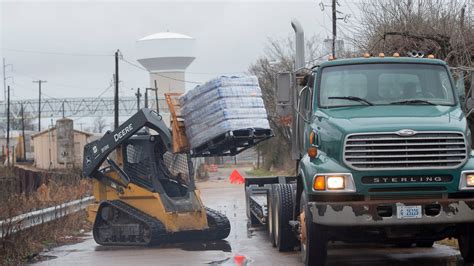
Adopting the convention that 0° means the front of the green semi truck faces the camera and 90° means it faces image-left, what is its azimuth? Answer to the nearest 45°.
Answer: approximately 0°

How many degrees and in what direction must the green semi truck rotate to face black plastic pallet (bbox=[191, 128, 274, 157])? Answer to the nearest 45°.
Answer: approximately 135° to its right

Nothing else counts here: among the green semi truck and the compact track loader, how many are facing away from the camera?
0

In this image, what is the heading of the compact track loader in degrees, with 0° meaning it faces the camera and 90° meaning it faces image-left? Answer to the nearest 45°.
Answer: approximately 315°

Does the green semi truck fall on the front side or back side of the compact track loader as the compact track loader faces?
on the front side

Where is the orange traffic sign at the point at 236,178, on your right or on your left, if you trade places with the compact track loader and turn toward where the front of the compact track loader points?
on your left

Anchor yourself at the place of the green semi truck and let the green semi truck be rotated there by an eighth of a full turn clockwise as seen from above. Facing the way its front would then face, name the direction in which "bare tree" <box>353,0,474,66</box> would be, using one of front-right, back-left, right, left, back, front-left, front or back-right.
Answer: back-right
